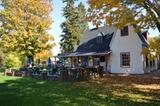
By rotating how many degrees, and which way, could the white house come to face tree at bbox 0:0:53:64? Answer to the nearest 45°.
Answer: approximately 45° to its right

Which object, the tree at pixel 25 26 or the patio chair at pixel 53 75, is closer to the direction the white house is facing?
the patio chair

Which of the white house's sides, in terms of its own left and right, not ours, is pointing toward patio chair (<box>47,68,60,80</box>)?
front

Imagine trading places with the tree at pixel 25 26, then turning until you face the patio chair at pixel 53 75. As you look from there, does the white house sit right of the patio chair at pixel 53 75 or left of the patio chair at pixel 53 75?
left
